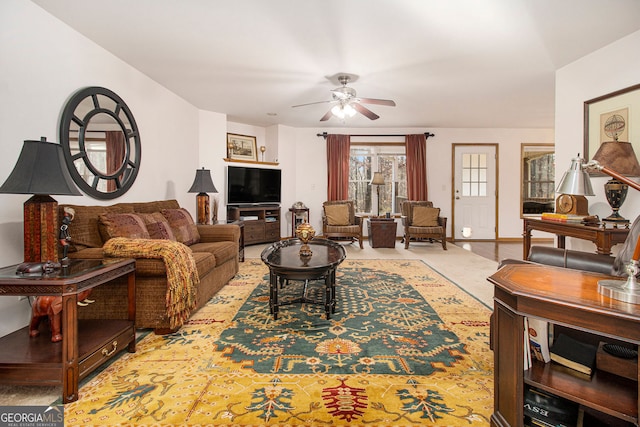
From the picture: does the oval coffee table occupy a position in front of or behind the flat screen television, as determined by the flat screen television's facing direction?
in front

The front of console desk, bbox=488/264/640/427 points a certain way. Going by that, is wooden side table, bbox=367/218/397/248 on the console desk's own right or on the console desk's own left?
on the console desk's own right

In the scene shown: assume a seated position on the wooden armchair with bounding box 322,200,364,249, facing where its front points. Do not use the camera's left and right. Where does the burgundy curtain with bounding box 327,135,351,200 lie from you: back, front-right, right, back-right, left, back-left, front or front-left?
back-left

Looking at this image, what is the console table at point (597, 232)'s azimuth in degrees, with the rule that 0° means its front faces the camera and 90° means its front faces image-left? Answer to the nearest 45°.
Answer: approximately 45°

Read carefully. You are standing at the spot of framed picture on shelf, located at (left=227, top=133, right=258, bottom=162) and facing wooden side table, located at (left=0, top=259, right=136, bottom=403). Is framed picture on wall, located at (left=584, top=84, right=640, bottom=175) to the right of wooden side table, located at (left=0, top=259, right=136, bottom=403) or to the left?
left

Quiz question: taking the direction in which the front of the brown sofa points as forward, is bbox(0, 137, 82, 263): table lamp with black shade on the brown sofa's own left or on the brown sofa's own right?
on the brown sofa's own right
